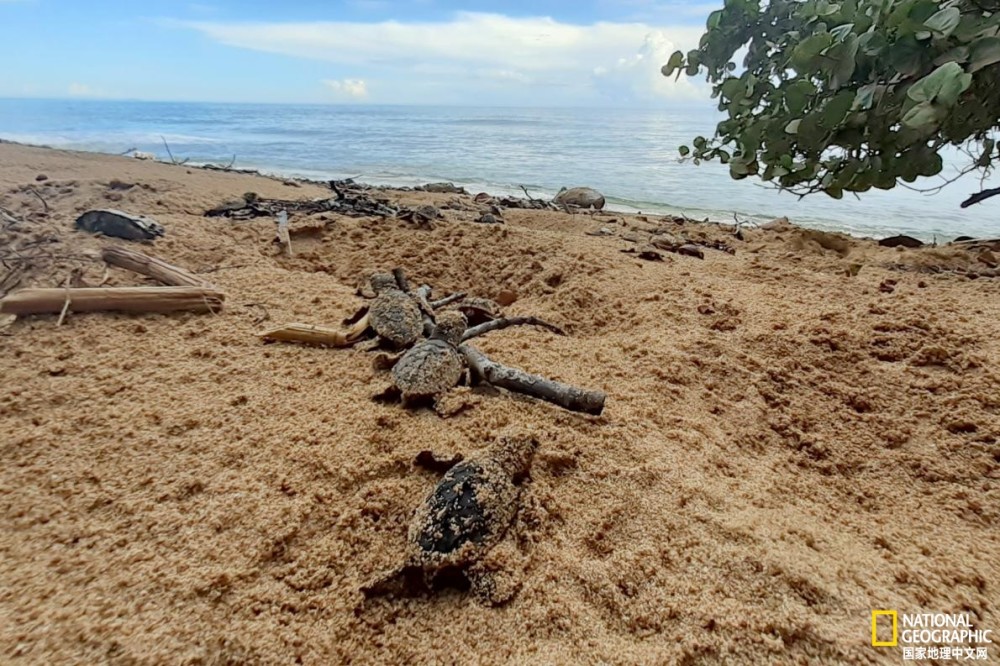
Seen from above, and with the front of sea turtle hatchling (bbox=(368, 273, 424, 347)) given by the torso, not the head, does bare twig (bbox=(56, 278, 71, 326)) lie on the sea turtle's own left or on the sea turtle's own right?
on the sea turtle's own left

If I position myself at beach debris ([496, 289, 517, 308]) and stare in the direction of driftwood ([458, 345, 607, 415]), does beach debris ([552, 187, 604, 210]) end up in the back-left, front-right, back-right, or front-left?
back-left

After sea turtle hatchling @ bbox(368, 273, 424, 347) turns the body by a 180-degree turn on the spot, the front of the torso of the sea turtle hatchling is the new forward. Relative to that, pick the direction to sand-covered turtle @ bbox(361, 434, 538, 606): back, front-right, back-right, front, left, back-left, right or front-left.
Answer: front

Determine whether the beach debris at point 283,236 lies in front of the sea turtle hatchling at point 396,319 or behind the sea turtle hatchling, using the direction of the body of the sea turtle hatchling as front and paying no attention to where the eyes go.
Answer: in front

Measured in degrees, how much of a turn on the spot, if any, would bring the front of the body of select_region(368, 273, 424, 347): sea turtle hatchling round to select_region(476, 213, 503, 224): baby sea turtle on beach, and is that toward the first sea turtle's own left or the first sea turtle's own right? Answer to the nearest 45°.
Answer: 0° — it already faces it

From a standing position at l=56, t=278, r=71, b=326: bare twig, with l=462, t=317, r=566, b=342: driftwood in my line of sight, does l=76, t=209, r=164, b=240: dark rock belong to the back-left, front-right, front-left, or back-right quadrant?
back-left

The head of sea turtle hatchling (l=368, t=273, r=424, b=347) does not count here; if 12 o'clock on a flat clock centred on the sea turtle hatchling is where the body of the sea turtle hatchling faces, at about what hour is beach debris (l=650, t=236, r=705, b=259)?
The beach debris is roughly at 2 o'clock from the sea turtle hatchling.

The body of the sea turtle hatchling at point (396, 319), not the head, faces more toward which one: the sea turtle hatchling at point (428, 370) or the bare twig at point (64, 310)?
the bare twig

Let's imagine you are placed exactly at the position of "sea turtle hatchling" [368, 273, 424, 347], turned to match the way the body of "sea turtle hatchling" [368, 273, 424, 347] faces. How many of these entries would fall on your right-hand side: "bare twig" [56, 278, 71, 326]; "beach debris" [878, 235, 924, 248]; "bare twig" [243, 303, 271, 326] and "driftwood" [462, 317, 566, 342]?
2

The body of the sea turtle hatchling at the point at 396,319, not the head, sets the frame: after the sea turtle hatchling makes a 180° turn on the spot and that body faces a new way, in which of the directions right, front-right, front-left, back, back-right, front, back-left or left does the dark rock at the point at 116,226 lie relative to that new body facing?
back-right

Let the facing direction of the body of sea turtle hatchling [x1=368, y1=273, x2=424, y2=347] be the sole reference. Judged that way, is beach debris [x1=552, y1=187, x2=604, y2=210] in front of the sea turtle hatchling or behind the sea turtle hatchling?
in front

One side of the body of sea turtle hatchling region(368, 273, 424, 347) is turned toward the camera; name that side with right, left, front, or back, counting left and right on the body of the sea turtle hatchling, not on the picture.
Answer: back

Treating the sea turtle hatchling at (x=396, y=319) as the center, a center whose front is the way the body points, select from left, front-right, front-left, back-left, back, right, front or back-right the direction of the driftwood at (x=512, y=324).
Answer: right

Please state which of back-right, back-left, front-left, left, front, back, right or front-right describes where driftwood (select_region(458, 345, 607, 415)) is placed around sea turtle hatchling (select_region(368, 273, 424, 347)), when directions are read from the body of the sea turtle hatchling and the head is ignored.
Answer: back-right

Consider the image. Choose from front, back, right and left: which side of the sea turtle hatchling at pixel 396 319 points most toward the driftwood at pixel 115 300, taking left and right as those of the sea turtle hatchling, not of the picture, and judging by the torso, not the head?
left

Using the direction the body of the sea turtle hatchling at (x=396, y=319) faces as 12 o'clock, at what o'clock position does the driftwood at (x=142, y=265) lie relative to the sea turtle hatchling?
The driftwood is roughly at 10 o'clock from the sea turtle hatchling.

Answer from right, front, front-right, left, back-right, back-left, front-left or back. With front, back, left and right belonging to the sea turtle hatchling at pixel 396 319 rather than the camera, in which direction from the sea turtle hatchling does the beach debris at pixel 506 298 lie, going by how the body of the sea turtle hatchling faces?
front-right

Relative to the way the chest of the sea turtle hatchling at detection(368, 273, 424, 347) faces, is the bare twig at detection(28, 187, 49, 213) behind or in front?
in front
